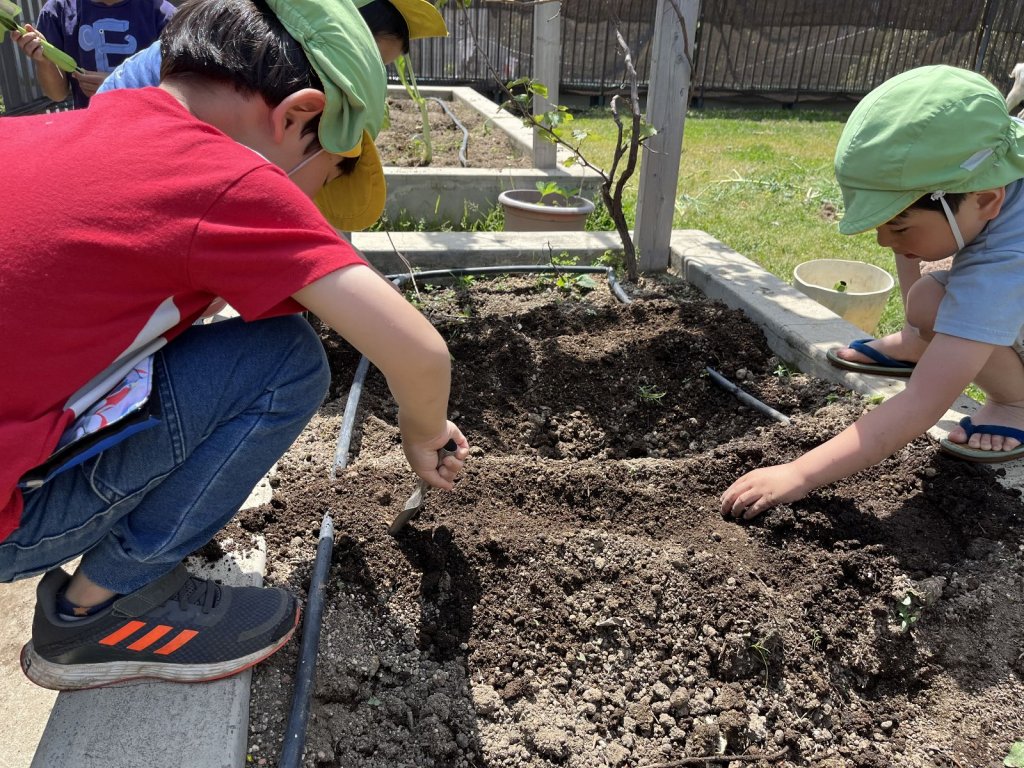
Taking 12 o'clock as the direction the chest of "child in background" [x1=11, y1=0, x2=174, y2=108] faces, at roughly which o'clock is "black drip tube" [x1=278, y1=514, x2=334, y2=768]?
The black drip tube is roughly at 12 o'clock from the child in background.

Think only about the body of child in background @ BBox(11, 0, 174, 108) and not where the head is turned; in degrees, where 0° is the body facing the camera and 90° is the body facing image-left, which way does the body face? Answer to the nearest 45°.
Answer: approximately 0°

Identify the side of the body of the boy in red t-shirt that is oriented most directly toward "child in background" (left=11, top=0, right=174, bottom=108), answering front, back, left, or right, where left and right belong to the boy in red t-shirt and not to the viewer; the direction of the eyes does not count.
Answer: left

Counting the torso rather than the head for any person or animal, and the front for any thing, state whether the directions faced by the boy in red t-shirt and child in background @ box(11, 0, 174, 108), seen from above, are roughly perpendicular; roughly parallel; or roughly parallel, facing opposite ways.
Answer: roughly perpendicular

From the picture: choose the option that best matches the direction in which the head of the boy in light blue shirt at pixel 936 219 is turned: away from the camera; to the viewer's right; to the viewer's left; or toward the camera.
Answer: to the viewer's left

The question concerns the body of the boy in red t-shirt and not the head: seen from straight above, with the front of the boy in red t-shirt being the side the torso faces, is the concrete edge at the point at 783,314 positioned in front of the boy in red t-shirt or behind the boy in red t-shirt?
in front

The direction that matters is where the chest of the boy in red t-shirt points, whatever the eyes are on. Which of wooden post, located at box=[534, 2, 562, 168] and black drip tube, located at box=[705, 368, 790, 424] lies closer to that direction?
the black drip tube

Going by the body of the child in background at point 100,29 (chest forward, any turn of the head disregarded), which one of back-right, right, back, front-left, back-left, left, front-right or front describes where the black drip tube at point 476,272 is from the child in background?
front-left

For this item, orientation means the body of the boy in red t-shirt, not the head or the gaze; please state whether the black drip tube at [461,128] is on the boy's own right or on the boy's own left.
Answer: on the boy's own left

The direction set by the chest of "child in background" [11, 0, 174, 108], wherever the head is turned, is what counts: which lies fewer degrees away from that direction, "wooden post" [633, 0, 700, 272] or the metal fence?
the wooden post

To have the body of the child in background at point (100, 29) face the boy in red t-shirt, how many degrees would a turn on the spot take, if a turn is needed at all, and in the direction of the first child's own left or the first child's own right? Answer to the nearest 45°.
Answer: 0° — they already face them

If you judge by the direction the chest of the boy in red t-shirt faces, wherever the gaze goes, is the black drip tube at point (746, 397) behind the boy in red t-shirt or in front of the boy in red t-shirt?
in front

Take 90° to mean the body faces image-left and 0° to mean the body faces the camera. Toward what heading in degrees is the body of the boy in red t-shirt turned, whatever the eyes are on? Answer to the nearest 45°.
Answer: approximately 270°

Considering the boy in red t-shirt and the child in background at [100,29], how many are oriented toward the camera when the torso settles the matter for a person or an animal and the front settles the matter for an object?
1

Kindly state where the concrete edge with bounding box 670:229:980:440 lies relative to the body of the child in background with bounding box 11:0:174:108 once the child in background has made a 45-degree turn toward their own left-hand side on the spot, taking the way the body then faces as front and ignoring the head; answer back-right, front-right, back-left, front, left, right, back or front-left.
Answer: front

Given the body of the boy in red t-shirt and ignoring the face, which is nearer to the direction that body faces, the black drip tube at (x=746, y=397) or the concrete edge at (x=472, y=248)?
the black drip tube
